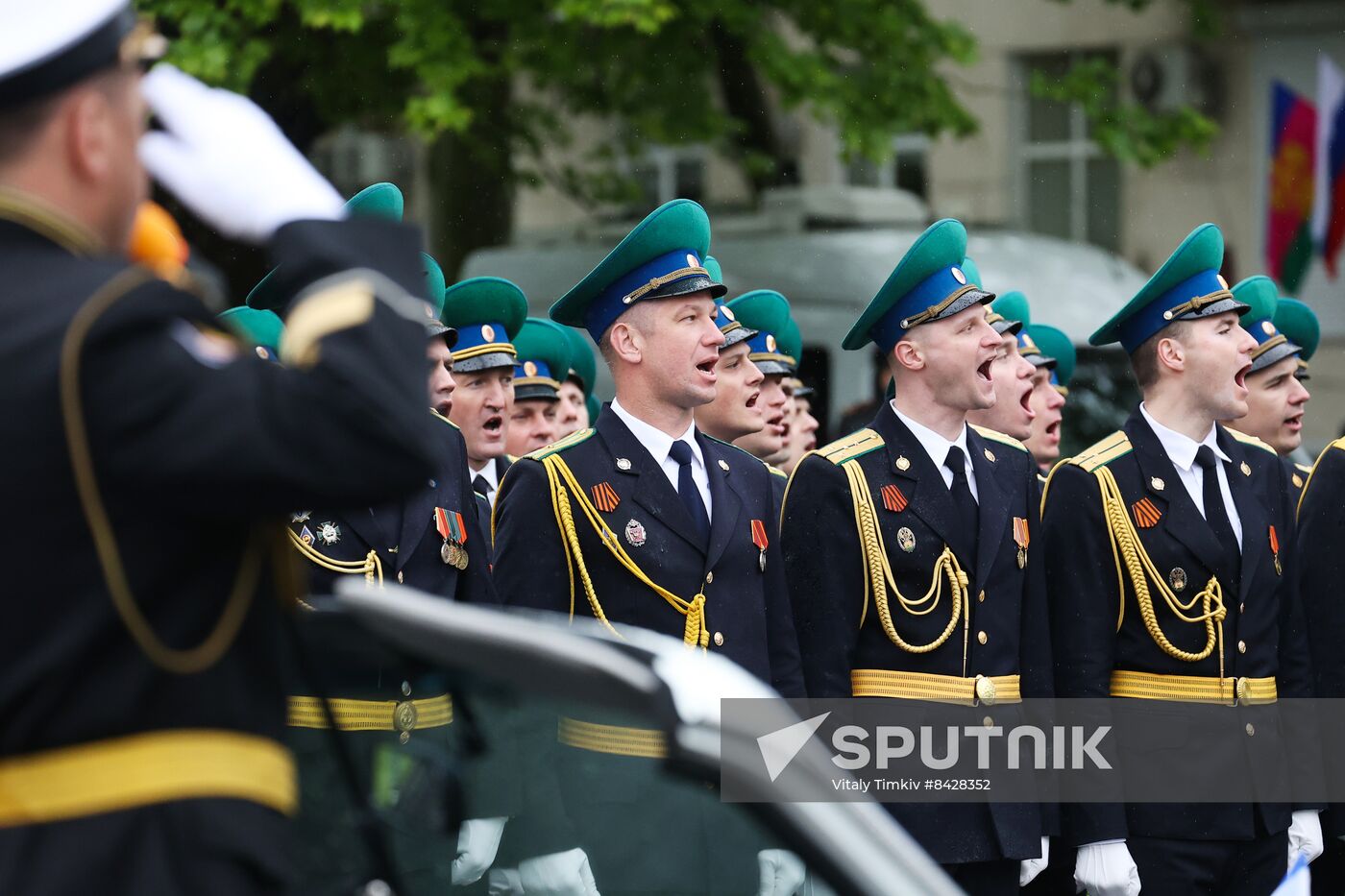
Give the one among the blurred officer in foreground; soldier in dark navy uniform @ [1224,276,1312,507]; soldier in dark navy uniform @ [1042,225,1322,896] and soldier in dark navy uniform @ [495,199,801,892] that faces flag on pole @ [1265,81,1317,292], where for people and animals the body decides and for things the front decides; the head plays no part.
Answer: the blurred officer in foreground

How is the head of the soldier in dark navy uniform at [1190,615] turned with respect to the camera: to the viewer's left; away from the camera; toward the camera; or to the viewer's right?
to the viewer's right

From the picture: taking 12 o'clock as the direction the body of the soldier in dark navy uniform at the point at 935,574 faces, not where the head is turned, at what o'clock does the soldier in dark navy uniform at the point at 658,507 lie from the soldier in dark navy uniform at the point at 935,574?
the soldier in dark navy uniform at the point at 658,507 is roughly at 4 o'clock from the soldier in dark navy uniform at the point at 935,574.

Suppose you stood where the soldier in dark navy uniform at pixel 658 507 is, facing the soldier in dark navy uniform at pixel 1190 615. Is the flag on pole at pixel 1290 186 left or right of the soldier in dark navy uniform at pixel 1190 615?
left

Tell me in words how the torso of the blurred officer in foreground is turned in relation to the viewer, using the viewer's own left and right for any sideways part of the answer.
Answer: facing away from the viewer and to the right of the viewer

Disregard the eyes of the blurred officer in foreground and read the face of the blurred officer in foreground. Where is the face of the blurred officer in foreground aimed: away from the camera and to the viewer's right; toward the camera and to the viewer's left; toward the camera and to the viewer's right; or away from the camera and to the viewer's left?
away from the camera and to the viewer's right

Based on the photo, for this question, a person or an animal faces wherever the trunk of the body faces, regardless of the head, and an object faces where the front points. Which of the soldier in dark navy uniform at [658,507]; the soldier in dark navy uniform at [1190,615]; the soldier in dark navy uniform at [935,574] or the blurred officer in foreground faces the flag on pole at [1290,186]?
the blurred officer in foreground
